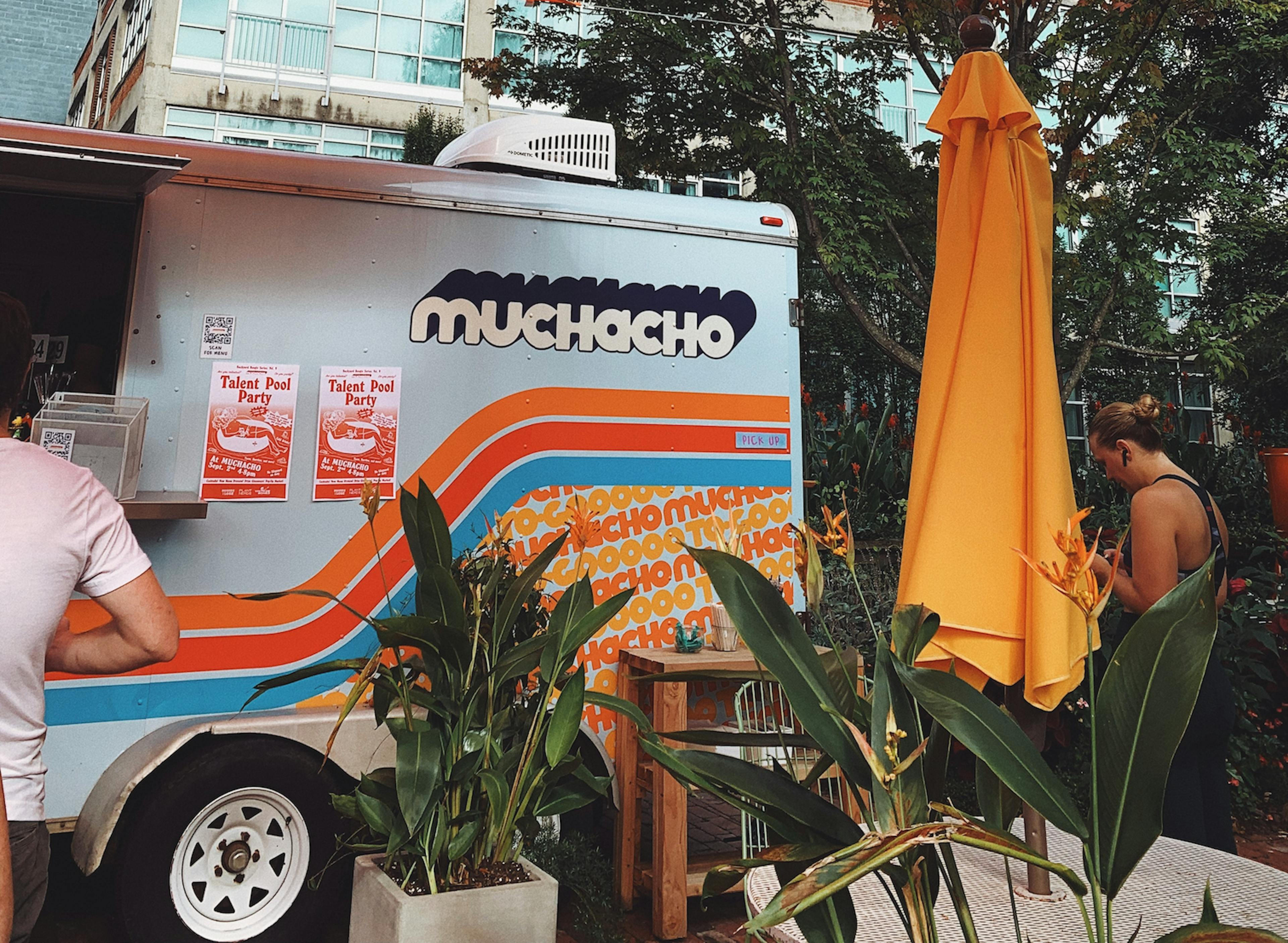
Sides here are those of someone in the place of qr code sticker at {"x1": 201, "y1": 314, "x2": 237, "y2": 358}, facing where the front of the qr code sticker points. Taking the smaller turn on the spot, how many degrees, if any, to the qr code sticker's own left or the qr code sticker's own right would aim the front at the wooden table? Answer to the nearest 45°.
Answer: approximately 90° to the qr code sticker's own left

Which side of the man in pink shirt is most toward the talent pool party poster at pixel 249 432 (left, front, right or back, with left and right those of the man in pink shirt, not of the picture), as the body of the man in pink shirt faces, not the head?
front

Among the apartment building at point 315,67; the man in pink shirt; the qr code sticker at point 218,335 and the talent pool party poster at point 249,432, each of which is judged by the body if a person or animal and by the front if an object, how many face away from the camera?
1

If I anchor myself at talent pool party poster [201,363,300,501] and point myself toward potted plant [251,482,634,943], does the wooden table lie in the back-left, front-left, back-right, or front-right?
front-left

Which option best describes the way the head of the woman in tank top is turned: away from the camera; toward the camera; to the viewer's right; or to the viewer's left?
to the viewer's left

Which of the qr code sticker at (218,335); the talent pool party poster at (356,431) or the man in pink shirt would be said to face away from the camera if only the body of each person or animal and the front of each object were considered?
the man in pink shirt

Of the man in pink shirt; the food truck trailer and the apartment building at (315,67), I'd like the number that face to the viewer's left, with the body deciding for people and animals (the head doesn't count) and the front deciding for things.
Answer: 1

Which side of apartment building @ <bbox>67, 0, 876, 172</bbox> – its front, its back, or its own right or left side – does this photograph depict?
front

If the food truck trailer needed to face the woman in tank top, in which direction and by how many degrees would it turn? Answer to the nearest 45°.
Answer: approximately 135° to its left

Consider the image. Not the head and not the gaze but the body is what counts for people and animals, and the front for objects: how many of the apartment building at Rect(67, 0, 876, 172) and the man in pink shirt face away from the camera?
1

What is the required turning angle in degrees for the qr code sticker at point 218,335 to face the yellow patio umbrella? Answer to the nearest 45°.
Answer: approximately 45° to its left

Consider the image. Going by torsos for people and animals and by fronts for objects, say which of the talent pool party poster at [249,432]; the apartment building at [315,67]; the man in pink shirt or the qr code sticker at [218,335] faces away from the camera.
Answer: the man in pink shirt

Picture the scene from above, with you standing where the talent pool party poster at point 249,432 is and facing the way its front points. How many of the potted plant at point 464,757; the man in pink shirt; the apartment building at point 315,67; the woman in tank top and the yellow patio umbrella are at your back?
1

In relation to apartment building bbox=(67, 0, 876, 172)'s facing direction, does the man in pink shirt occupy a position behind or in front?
in front

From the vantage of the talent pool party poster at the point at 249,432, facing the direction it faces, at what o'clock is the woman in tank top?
The woman in tank top is roughly at 10 o'clock from the talent pool party poster.

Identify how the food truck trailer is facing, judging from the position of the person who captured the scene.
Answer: facing to the left of the viewer
